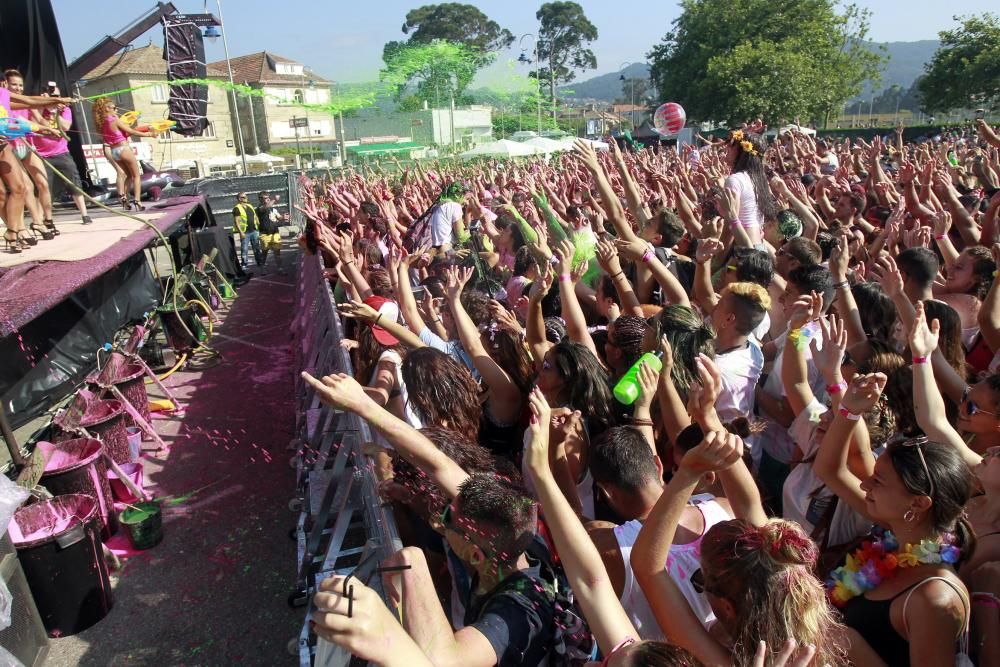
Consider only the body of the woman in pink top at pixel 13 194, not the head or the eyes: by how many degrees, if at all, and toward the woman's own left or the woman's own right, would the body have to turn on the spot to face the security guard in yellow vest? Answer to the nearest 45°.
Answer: approximately 45° to the woman's own left

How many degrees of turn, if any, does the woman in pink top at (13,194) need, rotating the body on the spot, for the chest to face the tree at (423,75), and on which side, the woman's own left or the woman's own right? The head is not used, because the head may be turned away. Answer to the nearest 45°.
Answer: approximately 45° to the woman's own left

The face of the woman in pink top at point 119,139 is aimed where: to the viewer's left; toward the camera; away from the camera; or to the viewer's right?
to the viewer's right

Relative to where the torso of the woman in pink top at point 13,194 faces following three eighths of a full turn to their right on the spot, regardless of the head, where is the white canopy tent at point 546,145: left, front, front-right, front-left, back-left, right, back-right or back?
back

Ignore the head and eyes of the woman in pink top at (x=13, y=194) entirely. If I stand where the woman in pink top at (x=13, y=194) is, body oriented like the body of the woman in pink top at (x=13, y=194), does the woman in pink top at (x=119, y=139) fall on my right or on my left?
on my left

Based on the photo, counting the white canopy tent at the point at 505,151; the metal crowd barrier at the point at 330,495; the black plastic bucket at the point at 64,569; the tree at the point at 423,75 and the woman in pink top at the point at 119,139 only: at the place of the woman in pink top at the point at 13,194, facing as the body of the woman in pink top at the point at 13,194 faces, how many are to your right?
2

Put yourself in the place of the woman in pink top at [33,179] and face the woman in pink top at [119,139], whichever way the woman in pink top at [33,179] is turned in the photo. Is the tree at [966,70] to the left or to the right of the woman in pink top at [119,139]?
right

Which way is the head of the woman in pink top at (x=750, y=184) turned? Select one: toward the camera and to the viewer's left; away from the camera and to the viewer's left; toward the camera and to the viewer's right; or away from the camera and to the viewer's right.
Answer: away from the camera and to the viewer's left

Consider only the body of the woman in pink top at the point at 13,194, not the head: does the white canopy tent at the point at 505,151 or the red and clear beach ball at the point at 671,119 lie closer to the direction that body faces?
the red and clear beach ball

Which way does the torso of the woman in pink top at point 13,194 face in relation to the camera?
to the viewer's right
